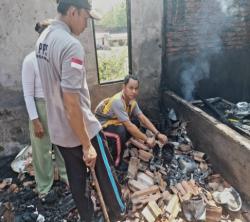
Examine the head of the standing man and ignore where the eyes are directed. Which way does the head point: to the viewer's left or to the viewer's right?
to the viewer's right

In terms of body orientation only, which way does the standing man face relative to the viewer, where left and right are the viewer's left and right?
facing away from the viewer and to the right of the viewer
